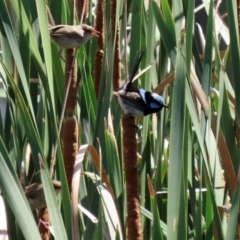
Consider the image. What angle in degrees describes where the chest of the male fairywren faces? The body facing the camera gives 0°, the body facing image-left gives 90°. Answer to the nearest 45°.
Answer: approximately 270°

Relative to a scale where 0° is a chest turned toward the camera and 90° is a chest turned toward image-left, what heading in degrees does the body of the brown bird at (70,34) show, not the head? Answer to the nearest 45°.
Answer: approximately 270°

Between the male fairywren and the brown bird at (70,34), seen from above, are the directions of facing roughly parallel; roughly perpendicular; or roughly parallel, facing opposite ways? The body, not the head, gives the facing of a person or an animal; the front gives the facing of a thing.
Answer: roughly parallel

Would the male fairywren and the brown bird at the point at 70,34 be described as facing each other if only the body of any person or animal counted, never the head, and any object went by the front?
no

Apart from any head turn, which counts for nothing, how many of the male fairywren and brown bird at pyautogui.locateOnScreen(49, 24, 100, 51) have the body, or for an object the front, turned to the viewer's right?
2
